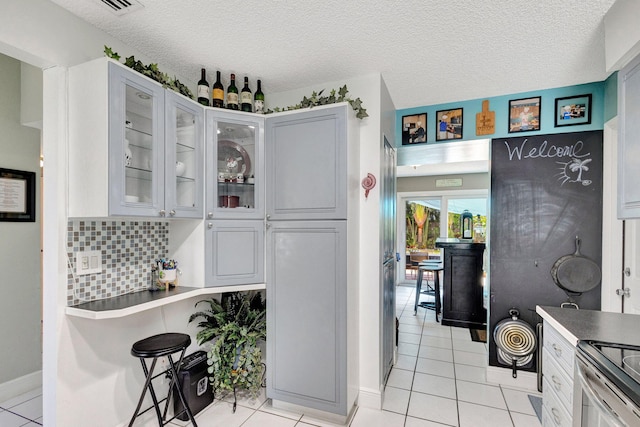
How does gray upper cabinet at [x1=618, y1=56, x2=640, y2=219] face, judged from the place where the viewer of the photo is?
facing to the left of the viewer

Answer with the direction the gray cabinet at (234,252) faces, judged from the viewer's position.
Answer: facing the viewer

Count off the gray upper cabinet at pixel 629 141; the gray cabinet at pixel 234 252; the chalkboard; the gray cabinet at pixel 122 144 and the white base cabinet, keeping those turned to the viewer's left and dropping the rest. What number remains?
2

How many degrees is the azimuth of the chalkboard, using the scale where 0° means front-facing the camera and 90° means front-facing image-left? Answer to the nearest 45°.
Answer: approximately 0°

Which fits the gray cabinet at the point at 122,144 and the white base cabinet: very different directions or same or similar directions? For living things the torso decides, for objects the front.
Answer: very different directions

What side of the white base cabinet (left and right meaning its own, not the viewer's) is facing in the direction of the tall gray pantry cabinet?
front

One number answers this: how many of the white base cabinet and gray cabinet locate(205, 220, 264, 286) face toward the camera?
1

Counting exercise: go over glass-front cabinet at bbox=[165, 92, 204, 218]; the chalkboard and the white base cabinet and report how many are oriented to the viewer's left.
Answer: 1

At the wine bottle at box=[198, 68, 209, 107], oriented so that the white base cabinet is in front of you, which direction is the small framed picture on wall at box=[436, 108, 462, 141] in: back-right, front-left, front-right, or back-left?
front-left

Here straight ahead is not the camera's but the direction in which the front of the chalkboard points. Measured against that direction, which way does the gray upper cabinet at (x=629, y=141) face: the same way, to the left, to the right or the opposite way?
to the right

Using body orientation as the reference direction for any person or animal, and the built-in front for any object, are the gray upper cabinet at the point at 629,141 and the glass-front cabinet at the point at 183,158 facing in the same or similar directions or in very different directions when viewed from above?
very different directions
